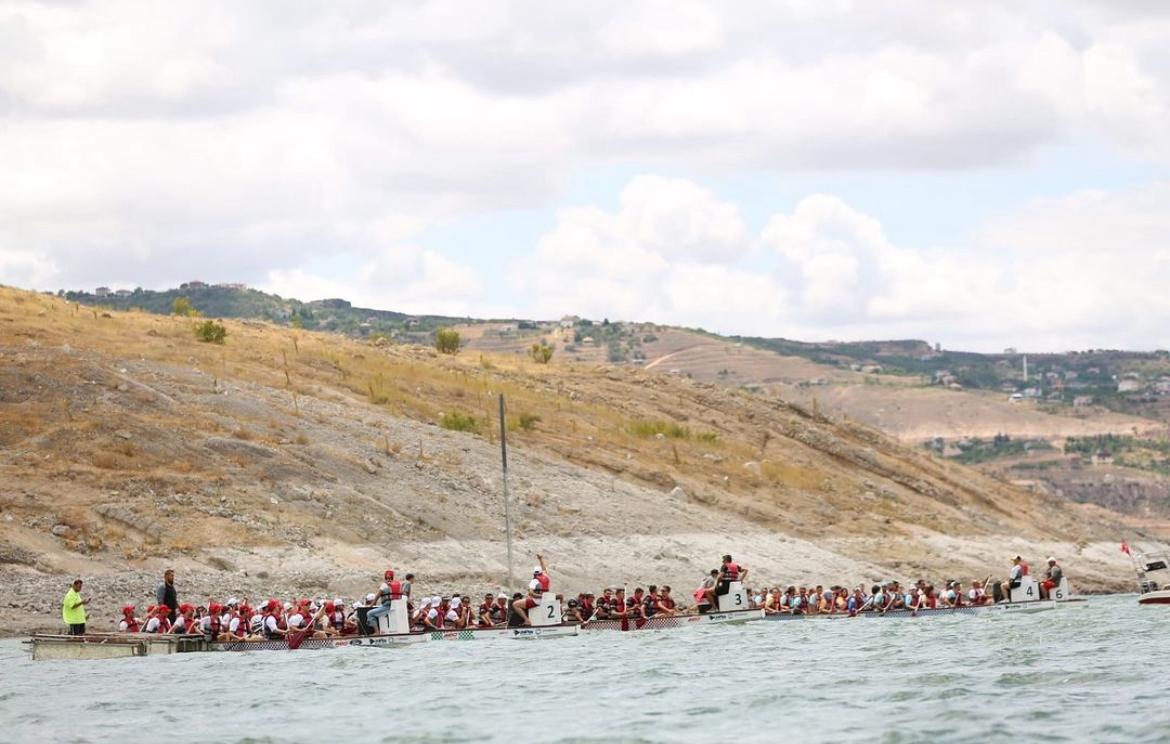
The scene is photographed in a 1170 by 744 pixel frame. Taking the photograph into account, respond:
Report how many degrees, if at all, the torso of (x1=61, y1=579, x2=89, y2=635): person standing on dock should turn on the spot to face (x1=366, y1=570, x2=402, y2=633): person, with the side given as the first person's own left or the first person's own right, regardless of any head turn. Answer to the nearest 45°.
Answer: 0° — they already face them

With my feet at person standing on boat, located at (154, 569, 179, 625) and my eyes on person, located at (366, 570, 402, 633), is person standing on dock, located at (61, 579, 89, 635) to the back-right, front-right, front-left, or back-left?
back-right

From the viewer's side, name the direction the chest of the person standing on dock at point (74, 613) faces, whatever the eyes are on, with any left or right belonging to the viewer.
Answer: facing to the right of the viewer

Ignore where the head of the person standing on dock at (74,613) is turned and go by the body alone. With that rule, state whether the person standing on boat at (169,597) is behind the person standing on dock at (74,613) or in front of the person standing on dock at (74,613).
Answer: in front

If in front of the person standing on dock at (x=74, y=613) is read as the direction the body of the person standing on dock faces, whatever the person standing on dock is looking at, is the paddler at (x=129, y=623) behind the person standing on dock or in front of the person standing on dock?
in front
